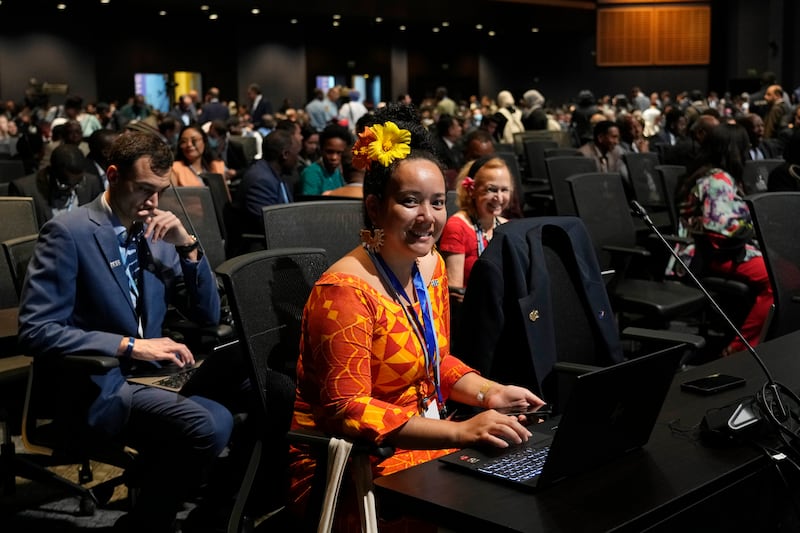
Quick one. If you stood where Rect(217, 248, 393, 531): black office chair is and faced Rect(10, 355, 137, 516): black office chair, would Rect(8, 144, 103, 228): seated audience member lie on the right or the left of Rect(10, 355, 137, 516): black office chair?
right

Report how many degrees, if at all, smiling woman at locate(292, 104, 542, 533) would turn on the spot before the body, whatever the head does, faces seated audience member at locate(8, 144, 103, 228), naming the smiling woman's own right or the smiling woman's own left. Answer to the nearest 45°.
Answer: approximately 180°

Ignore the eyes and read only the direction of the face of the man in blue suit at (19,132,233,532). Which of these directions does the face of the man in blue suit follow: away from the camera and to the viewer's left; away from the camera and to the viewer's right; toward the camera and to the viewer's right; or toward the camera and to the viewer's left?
toward the camera and to the viewer's right

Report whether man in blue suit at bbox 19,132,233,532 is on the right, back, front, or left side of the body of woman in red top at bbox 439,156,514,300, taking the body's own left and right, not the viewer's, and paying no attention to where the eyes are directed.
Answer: right

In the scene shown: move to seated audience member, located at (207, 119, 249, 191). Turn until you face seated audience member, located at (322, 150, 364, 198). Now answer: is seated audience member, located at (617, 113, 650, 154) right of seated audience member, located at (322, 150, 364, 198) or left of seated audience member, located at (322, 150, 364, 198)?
left

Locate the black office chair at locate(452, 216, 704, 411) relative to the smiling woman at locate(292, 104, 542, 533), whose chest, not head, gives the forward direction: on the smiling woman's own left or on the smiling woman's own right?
on the smiling woman's own left

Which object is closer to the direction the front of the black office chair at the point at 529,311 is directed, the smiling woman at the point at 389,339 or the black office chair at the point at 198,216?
the smiling woman
